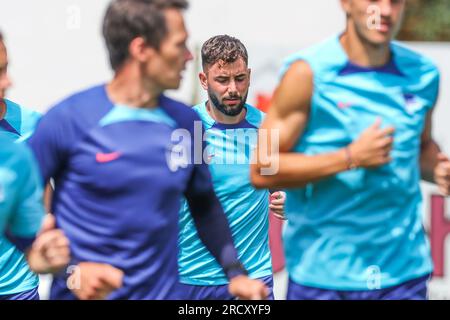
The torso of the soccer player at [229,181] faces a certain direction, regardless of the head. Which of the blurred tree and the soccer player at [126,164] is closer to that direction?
the soccer player

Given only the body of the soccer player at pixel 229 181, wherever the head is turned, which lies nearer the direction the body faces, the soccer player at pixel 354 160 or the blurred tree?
the soccer player

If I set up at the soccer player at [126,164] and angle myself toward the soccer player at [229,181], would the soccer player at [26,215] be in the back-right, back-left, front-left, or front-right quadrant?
back-left

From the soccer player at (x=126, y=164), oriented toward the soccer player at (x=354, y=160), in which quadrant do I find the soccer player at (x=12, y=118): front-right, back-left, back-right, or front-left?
back-left

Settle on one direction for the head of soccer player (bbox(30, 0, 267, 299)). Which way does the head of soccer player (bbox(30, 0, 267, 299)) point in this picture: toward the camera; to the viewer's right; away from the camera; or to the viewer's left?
to the viewer's right

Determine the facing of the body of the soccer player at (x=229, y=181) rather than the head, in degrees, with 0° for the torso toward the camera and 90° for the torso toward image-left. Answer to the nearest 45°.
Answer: approximately 0°

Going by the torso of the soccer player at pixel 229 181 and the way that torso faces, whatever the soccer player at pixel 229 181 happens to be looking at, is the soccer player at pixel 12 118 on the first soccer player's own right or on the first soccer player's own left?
on the first soccer player's own right

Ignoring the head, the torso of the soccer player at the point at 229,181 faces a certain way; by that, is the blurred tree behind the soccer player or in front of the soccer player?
behind
